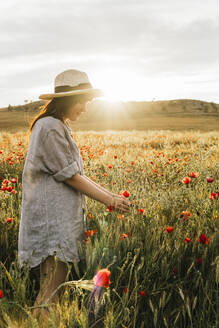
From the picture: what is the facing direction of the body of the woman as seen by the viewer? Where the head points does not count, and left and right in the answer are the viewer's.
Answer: facing to the right of the viewer

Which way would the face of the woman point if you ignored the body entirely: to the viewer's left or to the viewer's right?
to the viewer's right
